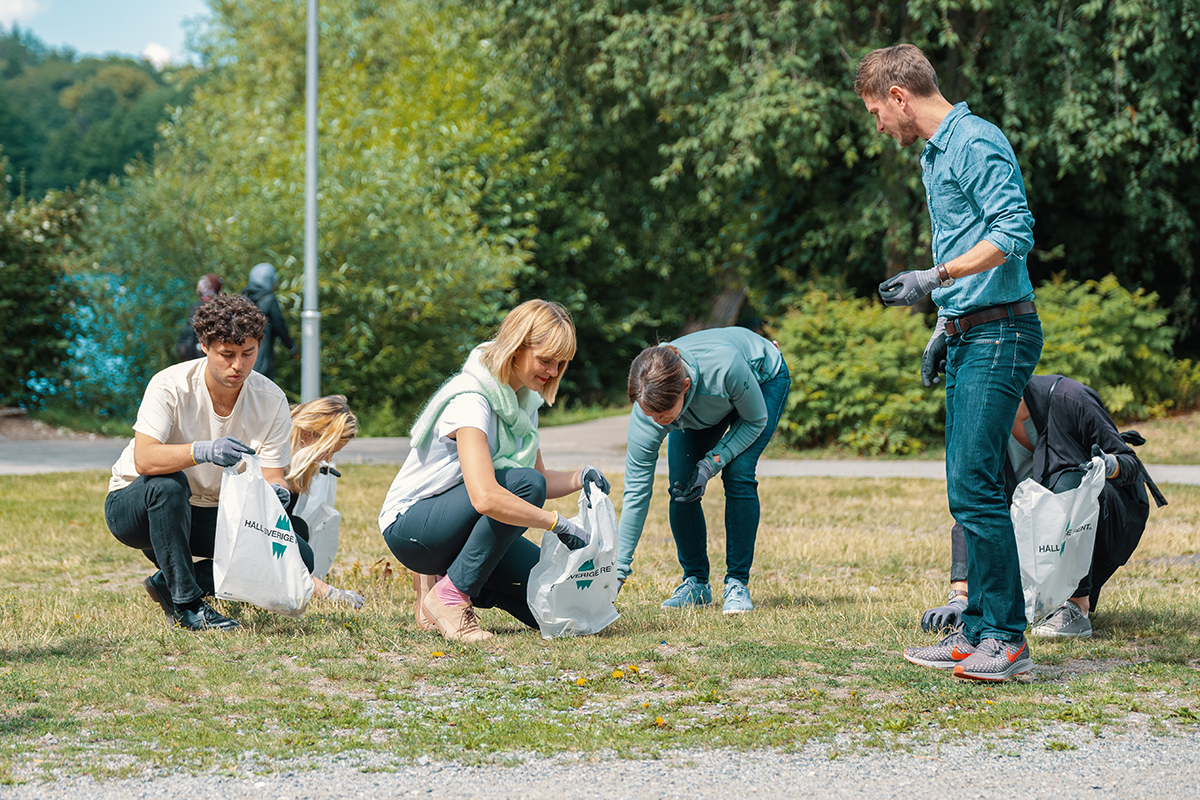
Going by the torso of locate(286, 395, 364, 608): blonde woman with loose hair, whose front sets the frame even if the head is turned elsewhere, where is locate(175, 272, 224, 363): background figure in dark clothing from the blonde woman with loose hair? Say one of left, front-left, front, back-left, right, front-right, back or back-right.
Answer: left

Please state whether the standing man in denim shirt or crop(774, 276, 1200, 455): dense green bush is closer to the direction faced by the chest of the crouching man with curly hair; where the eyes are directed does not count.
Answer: the standing man in denim shirt

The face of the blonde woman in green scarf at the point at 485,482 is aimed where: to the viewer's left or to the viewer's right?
to the viewer's right

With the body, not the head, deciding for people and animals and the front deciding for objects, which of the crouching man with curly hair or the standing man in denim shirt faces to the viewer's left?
the standing man in denim shirt

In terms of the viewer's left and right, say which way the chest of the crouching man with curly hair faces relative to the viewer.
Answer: facing the viewer and to the right of the viewer

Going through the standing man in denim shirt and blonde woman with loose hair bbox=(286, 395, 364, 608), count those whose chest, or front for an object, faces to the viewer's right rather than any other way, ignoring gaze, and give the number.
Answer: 1

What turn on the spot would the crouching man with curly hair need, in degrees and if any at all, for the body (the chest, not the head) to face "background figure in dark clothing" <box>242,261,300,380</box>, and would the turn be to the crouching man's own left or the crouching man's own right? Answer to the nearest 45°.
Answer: approximately 135° to the crouching man's own left

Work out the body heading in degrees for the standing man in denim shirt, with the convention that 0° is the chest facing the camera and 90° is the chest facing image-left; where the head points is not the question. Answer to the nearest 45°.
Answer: approximately 90°

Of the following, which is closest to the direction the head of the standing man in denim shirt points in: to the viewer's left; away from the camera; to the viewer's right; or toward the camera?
to the viewer's left

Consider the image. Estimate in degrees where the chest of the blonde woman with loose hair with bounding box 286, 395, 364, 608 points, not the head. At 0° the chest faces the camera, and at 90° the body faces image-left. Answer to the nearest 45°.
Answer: approximately 270°

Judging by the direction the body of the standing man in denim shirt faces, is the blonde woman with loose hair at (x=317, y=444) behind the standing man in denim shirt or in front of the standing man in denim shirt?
in front

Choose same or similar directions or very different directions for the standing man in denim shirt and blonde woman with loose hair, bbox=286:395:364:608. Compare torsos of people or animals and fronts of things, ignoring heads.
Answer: very different directions

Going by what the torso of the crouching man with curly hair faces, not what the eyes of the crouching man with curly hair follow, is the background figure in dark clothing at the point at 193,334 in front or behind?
behind

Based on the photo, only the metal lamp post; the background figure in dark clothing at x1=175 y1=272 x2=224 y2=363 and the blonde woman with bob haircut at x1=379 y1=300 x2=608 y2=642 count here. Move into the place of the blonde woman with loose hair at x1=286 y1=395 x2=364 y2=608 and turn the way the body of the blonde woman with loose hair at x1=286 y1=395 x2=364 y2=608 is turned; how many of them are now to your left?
2

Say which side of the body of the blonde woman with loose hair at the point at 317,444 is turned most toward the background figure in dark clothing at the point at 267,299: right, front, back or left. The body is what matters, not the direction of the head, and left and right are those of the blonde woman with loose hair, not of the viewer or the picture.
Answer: left

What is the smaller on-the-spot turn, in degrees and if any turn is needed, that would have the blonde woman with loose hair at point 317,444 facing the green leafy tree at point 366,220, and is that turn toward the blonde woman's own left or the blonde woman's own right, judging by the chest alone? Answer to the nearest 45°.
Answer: approximately 90° to the blonde woman's own left
